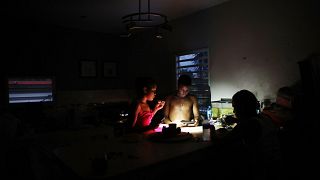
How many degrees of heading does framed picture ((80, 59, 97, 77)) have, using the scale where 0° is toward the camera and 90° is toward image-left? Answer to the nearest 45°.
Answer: approximately 0°

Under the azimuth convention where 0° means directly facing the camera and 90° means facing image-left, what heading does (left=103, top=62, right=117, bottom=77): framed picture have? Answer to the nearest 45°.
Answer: approximately 0°

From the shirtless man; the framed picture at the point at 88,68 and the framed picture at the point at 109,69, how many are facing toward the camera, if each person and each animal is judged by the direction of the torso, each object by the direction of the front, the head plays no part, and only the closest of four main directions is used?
3

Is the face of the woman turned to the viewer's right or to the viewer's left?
to the viewer's right

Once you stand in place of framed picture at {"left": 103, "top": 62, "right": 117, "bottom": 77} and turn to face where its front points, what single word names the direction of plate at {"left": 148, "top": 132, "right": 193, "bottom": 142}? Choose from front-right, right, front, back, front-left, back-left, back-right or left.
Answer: front

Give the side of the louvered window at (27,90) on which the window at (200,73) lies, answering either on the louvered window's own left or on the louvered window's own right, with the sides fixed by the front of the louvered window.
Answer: on the louvered window's own left

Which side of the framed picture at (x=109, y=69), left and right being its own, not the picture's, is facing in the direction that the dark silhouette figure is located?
front

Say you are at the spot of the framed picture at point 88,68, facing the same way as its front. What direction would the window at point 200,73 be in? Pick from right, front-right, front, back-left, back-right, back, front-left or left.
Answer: front-left
